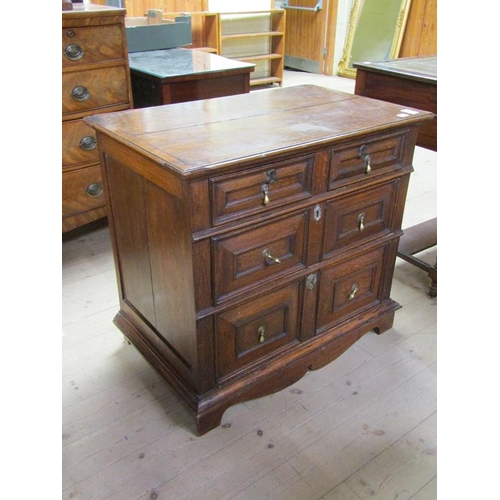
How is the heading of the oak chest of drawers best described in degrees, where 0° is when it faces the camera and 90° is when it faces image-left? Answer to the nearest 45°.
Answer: approximately 315°

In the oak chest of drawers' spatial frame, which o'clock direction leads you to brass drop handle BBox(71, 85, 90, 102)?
The brass drop handle is roughly at 6 o'clock from the oak chest of drawers.

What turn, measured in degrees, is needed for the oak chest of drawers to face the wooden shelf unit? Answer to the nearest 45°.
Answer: approximately 135° to its left

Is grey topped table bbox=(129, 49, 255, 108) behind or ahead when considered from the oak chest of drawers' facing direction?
behind

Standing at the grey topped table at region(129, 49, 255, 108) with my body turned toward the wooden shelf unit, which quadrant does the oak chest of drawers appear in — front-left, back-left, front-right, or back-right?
back-right

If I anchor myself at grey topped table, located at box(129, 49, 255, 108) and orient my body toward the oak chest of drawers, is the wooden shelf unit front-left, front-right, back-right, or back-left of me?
back-left
